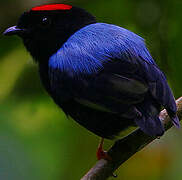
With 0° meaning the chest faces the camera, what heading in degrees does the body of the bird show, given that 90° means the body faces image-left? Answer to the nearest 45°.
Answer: approximately 90°
